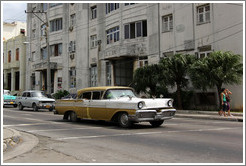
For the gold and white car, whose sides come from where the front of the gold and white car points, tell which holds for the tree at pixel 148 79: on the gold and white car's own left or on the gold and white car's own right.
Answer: on the gold and white car's own left

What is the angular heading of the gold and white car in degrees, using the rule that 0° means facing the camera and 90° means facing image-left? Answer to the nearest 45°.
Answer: approximately 315°

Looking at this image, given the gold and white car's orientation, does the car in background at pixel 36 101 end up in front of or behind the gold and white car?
behind

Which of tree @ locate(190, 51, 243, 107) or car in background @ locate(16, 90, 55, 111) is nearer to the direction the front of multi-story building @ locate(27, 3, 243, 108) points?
the car in background

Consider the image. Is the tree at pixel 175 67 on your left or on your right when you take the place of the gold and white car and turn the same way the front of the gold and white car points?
on your left

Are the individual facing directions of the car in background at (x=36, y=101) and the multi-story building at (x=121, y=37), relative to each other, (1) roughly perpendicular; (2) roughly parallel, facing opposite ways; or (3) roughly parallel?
roughly perpendicular

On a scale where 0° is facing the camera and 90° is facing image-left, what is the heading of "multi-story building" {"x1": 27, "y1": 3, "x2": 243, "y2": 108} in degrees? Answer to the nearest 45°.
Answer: approximately 45°
